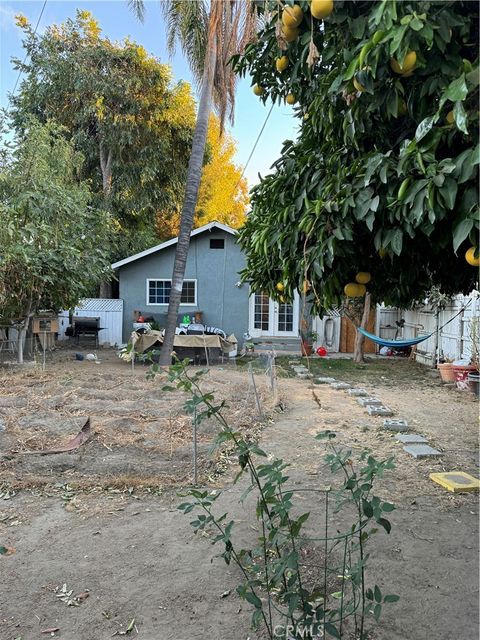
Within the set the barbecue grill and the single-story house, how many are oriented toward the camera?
2

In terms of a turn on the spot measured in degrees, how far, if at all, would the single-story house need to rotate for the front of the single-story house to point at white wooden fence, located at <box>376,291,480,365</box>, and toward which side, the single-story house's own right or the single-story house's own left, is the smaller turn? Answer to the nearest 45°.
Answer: approximately 45° to the single-story house's own left

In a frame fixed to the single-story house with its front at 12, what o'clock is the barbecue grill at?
The barbecue grill is roughly at 3 o'clock from the single-story house.

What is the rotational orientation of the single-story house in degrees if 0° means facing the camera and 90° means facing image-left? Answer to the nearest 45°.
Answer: approximately 0°

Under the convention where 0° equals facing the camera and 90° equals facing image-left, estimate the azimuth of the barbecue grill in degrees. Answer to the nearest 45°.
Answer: approximately 0°

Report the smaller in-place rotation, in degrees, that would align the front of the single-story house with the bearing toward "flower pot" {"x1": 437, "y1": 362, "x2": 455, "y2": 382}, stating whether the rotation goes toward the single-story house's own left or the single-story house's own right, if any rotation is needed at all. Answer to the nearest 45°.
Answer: approximately 45° to the single-story house's own left

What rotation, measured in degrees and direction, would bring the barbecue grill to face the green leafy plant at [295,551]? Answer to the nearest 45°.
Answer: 0° — it already faces it

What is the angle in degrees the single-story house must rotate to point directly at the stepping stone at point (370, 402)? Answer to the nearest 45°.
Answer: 0° — it already faces it

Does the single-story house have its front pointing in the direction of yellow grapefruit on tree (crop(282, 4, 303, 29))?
yes
